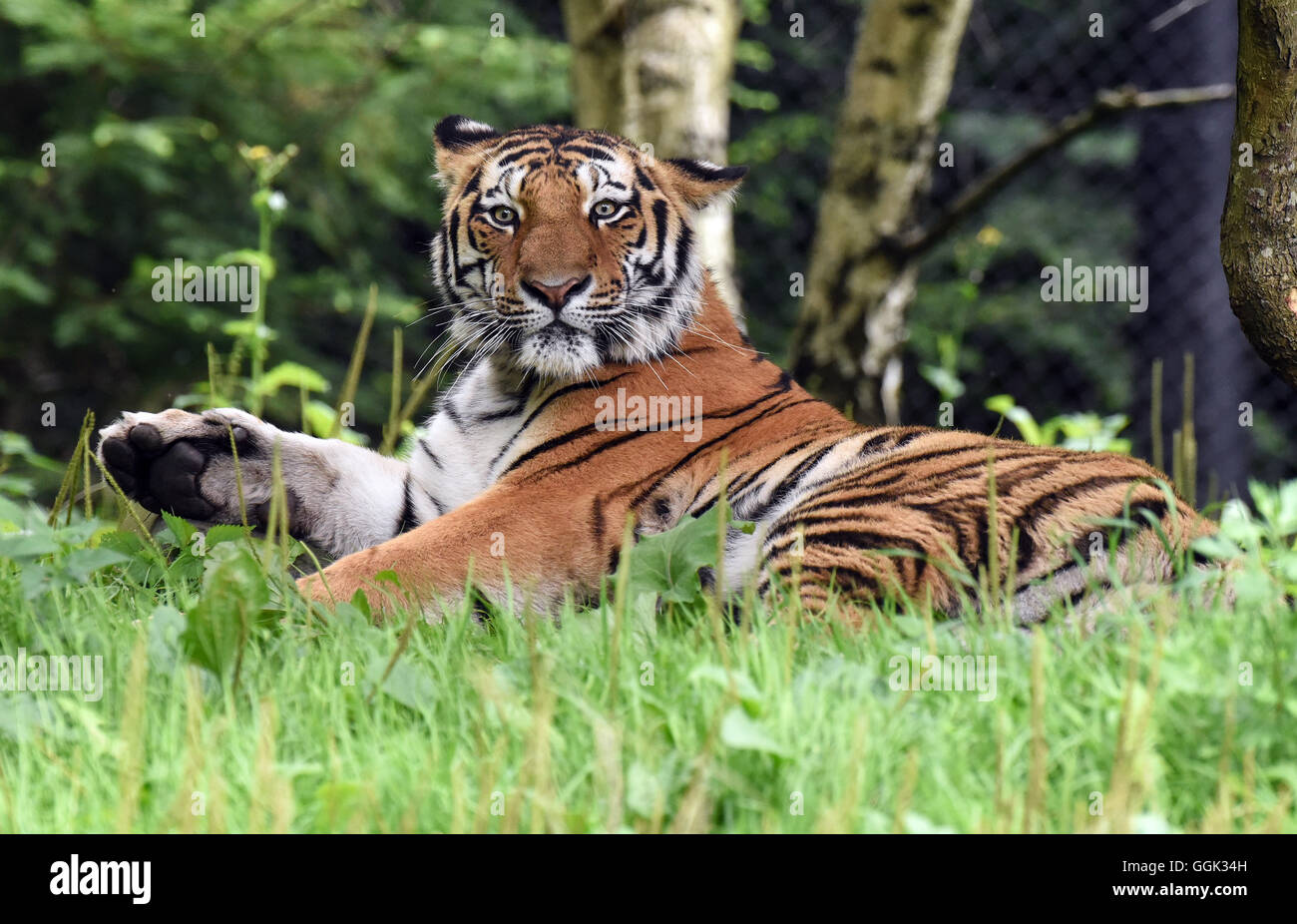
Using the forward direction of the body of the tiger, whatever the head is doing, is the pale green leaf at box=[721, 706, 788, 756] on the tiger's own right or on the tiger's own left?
on the tiger's own left

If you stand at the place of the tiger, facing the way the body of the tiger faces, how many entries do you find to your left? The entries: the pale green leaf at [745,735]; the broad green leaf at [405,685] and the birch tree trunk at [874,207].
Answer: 2

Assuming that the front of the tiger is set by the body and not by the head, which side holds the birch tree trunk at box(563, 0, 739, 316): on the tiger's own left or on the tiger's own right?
on the tiger's own right

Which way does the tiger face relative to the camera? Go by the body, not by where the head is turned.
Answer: to the viewer's left

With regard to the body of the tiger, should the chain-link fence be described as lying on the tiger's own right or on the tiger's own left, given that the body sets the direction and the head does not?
on the tiger's own right
